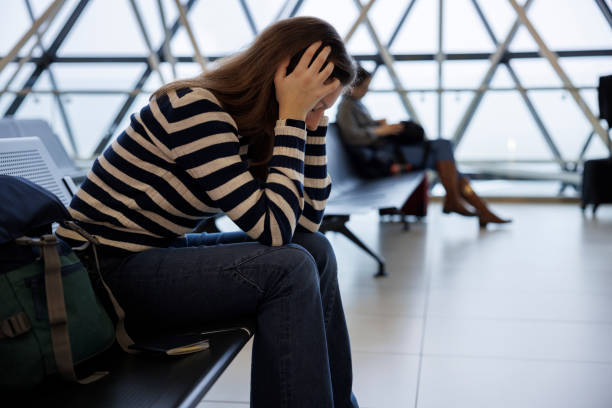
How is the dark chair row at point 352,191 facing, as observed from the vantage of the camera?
facing to the right of the viewer

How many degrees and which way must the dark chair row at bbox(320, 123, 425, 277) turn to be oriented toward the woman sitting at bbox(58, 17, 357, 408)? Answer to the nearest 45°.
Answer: approximately 90° to its right

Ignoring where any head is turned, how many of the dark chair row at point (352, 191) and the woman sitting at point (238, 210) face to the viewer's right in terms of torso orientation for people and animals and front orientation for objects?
2

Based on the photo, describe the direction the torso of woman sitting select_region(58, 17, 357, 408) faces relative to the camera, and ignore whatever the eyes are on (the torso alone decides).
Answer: to the viewer's right

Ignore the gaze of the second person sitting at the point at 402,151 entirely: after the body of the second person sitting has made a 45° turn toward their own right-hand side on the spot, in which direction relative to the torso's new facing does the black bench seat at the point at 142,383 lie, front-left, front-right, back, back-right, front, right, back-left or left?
front-right

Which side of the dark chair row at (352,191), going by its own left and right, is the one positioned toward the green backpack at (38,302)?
right

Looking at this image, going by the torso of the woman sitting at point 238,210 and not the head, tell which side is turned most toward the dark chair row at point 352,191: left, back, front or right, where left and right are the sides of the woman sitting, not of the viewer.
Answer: left

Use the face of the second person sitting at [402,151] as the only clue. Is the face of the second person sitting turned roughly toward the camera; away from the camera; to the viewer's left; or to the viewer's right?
to the viewer's right

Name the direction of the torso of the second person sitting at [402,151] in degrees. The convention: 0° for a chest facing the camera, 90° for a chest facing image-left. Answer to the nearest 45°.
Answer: approximately 270°
